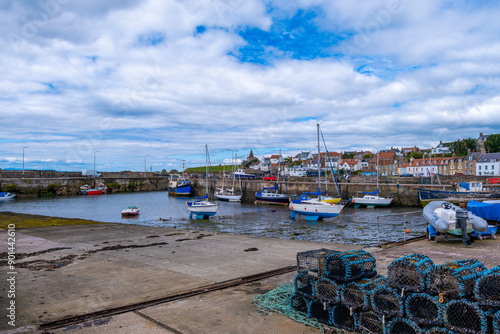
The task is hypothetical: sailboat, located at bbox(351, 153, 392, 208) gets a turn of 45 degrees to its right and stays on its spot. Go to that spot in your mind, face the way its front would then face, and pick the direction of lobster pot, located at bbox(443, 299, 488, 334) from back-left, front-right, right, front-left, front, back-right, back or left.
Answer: front-right

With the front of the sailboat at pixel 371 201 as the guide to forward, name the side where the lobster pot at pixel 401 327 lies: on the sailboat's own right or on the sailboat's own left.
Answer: on the sailboat's own right

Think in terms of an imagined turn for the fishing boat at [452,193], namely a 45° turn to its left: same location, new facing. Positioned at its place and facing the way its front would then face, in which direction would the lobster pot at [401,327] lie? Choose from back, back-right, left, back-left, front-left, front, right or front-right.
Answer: front-left

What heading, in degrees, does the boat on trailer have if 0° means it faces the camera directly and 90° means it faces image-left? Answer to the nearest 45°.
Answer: approximately 135°

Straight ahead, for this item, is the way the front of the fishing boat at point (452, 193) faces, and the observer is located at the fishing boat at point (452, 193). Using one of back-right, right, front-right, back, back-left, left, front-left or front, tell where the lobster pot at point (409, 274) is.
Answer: left

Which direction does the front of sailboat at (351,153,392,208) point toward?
to the viewer's right

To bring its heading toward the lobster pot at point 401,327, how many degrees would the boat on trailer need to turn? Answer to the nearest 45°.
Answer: approximately 135° to its left

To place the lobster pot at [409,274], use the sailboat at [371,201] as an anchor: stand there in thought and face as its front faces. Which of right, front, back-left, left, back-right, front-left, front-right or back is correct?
right

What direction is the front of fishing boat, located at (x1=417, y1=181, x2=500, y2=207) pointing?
to the viewer's left

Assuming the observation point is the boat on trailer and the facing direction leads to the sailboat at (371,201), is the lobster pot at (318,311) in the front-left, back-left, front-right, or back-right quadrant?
back-left

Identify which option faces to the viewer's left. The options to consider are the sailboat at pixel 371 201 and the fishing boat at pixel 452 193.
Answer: the fishing boat

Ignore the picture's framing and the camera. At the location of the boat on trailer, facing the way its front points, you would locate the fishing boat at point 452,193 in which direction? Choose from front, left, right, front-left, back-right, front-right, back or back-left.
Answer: front-right

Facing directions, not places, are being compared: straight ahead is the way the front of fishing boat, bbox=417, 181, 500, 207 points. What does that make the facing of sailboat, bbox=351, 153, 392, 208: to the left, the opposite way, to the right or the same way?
the opposite way

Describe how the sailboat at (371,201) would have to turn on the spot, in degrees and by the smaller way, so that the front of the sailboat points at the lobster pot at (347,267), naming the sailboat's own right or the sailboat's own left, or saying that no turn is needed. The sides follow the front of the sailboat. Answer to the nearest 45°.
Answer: approximately 90° to the sailboat's own right

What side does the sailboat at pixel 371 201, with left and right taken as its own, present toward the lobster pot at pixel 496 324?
right
